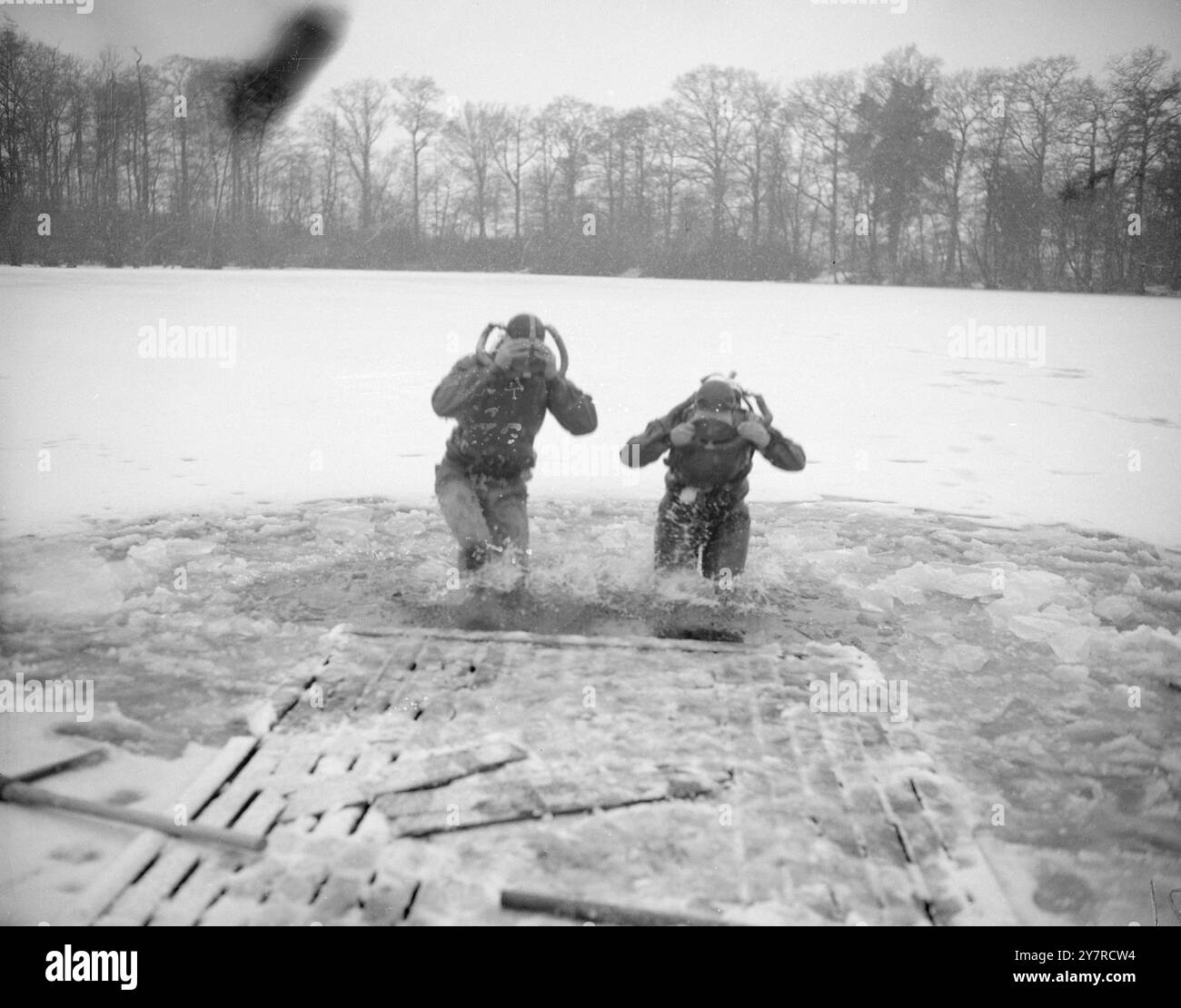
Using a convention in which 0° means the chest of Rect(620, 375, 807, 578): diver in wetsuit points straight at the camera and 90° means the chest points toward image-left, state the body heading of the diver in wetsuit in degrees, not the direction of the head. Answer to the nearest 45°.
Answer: approximately 0°

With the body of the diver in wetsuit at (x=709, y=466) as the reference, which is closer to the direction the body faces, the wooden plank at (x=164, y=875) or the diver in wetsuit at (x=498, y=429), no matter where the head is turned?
the wooden plank

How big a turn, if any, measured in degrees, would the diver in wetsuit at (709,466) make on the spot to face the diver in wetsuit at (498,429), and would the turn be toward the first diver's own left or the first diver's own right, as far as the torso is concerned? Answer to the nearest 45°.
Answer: approximately 90° to the first diver's own right

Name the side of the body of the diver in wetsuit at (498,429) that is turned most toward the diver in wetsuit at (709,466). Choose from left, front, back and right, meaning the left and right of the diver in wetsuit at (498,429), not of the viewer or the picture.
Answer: left

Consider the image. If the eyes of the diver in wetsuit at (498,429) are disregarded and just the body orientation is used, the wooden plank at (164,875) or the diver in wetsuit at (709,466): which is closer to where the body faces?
the wooden plank

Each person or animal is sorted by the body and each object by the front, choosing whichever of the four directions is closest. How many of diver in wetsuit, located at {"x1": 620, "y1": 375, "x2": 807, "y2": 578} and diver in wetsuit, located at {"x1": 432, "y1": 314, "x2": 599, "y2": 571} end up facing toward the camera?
2
